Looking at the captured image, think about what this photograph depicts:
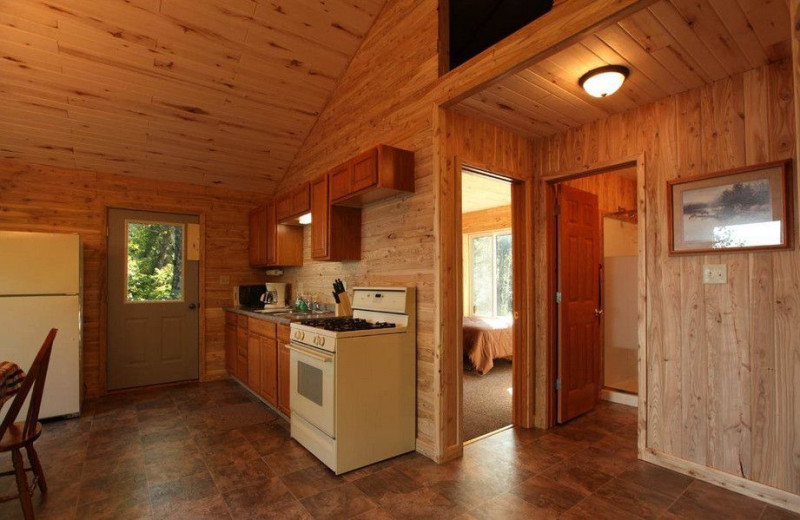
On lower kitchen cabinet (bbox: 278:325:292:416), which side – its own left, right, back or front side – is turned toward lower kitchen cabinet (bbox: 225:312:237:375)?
right

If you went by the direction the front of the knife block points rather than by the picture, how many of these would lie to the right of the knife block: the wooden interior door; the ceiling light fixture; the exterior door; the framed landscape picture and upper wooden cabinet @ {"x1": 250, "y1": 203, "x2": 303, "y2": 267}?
2

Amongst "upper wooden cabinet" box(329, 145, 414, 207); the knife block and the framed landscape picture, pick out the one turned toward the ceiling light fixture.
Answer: the framed landscape picture

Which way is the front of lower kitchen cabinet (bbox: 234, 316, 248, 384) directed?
to the viewer's left

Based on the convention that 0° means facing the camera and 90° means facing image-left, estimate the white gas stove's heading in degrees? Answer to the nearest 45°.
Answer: approximately 45°

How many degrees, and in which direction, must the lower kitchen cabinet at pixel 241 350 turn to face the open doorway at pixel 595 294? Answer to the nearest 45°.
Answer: approximately 135° to its left

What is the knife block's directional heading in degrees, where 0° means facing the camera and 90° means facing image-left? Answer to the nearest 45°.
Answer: approximately 45°
